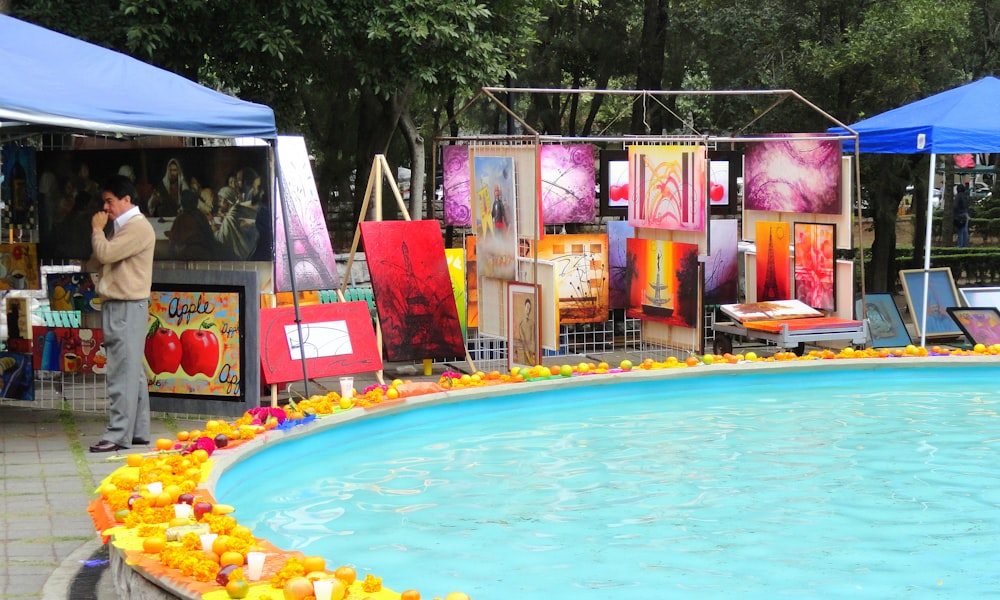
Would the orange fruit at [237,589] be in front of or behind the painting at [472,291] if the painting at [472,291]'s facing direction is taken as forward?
in front

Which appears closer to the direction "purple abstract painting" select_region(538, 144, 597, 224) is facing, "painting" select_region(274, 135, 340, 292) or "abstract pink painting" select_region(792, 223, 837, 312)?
the painting

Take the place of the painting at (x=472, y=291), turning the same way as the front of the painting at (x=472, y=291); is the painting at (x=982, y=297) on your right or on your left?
on your left

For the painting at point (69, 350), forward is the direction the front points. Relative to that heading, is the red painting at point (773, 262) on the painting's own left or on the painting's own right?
on the painting's own left

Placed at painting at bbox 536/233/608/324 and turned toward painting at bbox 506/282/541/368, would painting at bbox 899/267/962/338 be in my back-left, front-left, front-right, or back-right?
back-left

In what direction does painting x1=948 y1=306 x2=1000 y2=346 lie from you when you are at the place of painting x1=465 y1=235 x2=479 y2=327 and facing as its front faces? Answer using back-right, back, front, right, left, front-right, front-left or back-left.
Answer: left

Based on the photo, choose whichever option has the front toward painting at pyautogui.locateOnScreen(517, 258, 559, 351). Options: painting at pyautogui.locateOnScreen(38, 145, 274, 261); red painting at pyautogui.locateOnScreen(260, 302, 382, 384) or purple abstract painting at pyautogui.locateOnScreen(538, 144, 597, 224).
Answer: the purple abstract painting

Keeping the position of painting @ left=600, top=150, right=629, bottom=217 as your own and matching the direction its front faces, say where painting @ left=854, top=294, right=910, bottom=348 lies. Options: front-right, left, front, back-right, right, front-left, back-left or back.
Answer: left

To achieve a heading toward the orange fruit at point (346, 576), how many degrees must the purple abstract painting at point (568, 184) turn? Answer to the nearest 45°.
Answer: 0° — it already faces it

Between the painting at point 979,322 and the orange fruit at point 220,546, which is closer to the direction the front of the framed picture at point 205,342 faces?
the orange fruit
